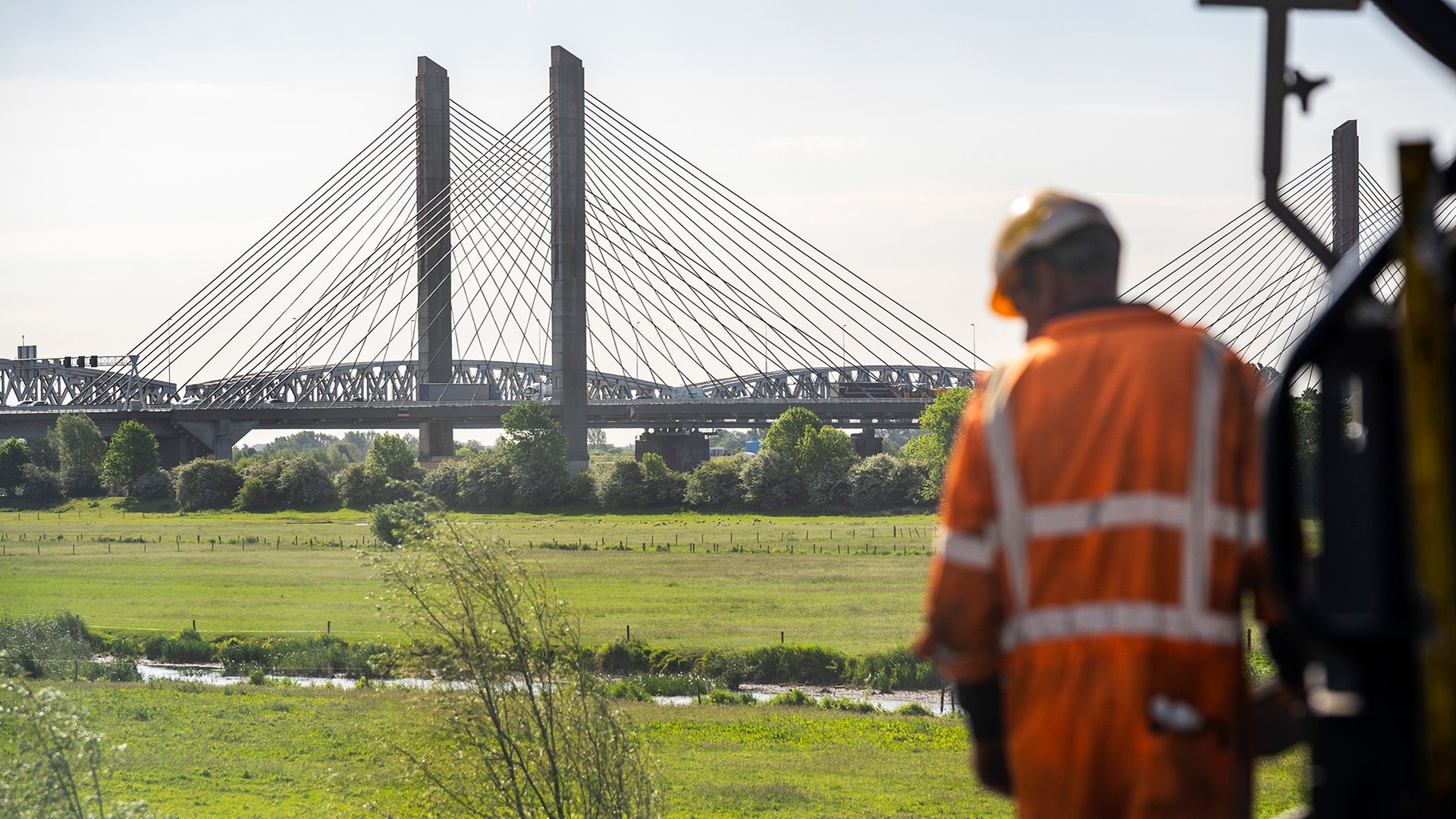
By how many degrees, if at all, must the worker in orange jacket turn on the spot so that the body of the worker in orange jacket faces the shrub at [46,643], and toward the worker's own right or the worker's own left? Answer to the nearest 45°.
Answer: approximately 45° to the worker's own left

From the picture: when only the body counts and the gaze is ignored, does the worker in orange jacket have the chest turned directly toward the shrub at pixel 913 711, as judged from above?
yes

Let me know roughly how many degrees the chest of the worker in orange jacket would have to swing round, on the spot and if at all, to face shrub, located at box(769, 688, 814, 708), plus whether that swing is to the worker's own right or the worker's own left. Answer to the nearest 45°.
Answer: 0° — they already face it

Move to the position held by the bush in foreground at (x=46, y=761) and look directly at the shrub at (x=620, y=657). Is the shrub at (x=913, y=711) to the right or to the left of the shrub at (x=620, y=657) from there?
right

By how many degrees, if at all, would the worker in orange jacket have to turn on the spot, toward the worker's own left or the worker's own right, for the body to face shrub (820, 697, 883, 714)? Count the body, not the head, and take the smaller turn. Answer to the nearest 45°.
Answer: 0° — they already face it

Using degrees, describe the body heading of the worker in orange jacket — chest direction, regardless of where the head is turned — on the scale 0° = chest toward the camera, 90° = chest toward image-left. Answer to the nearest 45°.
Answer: approximately 180°
